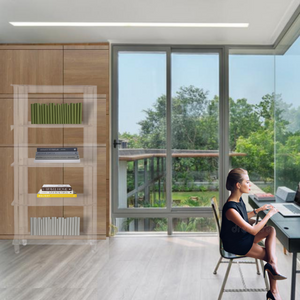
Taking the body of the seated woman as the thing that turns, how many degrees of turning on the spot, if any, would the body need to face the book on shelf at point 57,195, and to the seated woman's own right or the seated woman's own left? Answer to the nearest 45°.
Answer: approximately 135° to the seated woman's own left

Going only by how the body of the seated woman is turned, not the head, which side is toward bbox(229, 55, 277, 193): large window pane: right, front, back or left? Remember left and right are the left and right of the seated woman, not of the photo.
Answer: left

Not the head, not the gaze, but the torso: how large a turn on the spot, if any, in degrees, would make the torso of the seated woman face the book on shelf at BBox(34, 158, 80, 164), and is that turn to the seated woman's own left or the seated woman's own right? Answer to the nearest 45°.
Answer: approximately 135° to the seated woman's own left

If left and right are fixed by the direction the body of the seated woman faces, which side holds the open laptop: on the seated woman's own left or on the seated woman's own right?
on the seated woman's own left

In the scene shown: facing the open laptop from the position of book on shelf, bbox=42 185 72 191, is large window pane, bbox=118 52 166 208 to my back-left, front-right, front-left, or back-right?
front-left

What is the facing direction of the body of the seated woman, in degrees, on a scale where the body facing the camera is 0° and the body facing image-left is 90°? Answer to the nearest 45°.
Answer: approximately 270°

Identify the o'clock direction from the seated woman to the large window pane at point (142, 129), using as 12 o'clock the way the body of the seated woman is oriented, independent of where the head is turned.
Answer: The large window pane is roughly at 8 o'clock from the seated woman.
